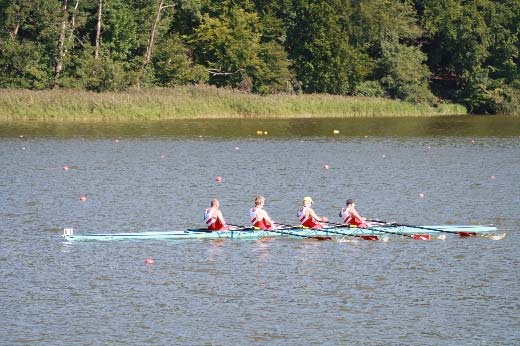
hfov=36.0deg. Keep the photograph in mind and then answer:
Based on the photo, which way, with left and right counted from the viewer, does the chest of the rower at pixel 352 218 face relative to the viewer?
facing to the right of the viewer

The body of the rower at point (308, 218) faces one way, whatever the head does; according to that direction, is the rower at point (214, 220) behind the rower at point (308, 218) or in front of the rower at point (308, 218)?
behind

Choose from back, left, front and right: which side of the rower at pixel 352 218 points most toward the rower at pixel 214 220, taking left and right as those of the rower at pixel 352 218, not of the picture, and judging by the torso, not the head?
back

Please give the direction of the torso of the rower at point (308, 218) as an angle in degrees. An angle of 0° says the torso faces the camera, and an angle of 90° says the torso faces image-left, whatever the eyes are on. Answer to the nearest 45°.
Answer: approximately 270°

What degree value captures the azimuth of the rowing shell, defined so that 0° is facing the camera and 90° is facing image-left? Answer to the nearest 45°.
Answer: approximately 90°

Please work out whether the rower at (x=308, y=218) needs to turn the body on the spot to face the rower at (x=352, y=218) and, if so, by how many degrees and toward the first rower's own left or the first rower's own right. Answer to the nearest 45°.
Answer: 0° — they already face them
